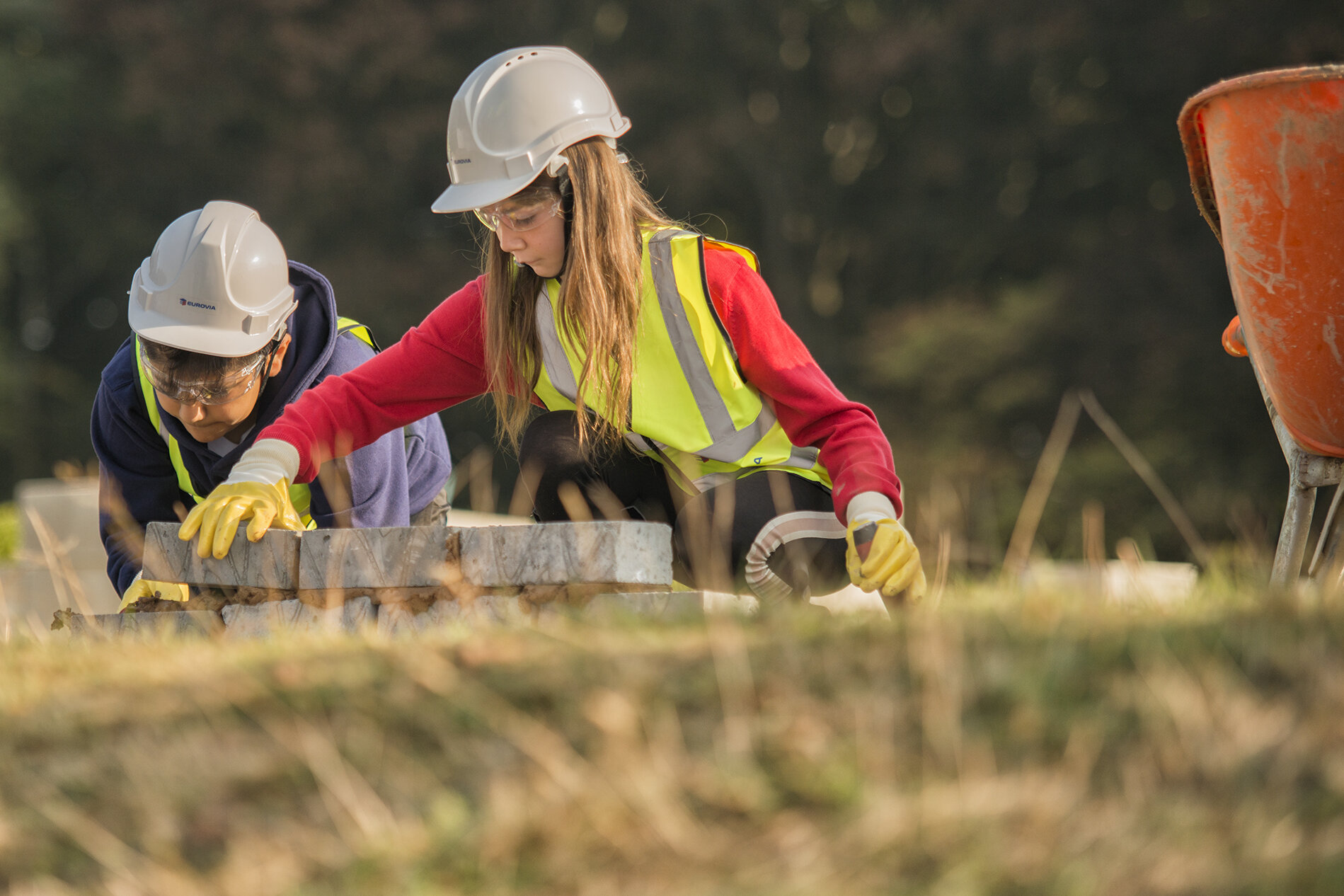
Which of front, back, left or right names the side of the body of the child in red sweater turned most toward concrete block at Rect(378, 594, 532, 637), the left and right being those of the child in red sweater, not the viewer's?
front

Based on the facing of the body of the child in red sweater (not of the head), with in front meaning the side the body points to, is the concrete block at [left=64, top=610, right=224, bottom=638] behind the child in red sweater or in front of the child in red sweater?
in front

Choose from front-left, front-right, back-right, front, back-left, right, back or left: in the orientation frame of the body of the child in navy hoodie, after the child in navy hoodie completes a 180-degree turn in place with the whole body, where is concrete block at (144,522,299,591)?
back-right

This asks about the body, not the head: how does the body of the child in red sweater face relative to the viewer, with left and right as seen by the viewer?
facing the viewer and to the left of the viewer

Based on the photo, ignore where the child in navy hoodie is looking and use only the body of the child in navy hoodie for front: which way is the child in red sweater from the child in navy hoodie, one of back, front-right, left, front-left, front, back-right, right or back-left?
left

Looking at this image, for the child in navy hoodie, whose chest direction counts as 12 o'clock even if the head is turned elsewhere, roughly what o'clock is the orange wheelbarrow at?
The orange wheelbarrow is roughly at 9 o'clock from the child in navy hoodie.

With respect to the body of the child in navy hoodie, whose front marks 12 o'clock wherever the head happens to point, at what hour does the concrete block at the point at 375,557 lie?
The concrete block is roughly at 10 o'clock from the child in navy hoodie.

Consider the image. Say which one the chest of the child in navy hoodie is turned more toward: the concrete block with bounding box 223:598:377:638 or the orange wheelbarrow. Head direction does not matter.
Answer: the concrete block
